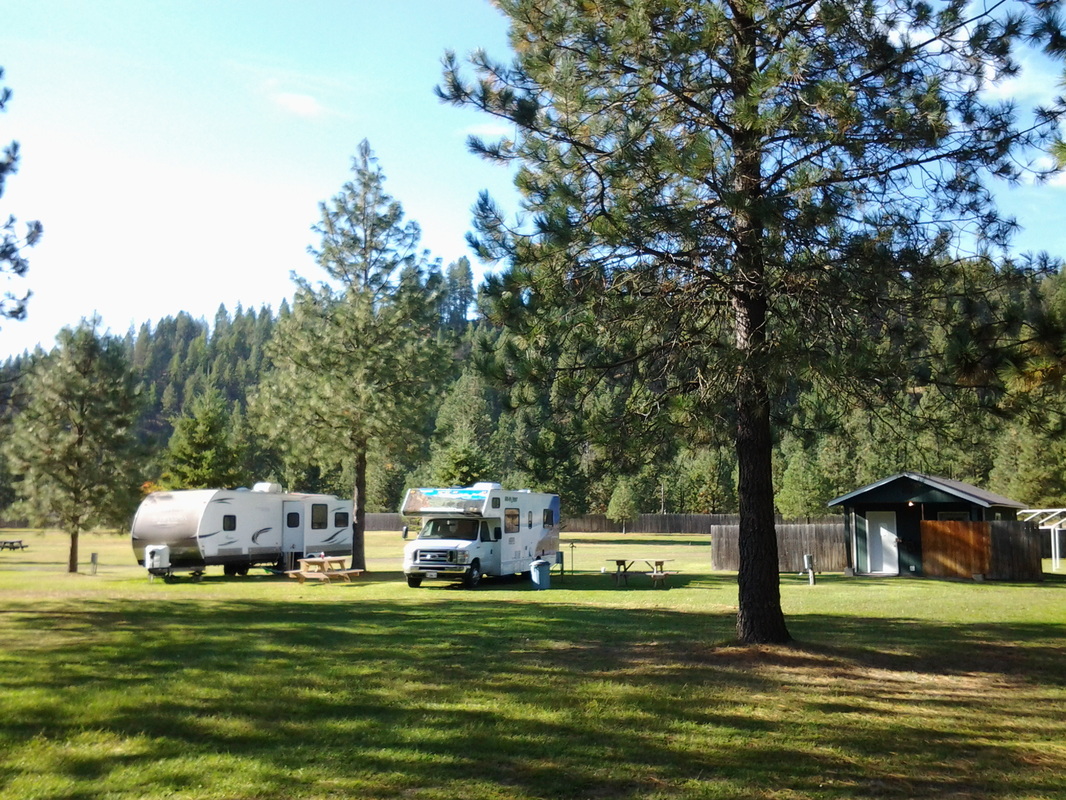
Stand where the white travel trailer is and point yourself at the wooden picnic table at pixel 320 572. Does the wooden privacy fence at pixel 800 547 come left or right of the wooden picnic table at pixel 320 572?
left

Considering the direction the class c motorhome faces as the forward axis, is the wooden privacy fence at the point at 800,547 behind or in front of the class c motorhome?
behind

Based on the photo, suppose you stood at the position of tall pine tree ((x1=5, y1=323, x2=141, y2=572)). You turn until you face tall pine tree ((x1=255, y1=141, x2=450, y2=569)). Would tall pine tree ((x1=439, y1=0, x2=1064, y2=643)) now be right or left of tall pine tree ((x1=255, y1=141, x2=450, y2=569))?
right

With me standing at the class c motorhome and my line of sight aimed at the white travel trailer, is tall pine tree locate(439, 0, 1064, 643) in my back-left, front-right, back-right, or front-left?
back-left

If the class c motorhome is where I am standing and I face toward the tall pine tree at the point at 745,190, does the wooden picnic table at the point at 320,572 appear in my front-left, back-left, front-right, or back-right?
back-right

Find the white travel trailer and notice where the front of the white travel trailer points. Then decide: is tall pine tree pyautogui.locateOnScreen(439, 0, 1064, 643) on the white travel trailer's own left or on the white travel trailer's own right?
on the white travel trailer's own left

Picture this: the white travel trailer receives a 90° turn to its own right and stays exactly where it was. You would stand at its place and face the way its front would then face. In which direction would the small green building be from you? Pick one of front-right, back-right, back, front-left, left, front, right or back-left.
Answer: back-right

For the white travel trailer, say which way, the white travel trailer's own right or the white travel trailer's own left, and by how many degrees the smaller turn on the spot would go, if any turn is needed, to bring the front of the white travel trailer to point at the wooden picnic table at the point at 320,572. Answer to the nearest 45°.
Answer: approximately 90° to the white travel trailer's own left

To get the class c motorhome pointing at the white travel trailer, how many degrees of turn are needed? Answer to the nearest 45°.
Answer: approximately 90° to its right

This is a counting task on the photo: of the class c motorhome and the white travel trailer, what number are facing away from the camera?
0

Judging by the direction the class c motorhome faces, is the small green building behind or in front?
behind

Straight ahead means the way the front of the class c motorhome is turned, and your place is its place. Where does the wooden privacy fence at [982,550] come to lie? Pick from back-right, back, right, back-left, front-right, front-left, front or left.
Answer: back-left

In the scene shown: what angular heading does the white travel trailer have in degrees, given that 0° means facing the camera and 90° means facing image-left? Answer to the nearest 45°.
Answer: approximately 45°
